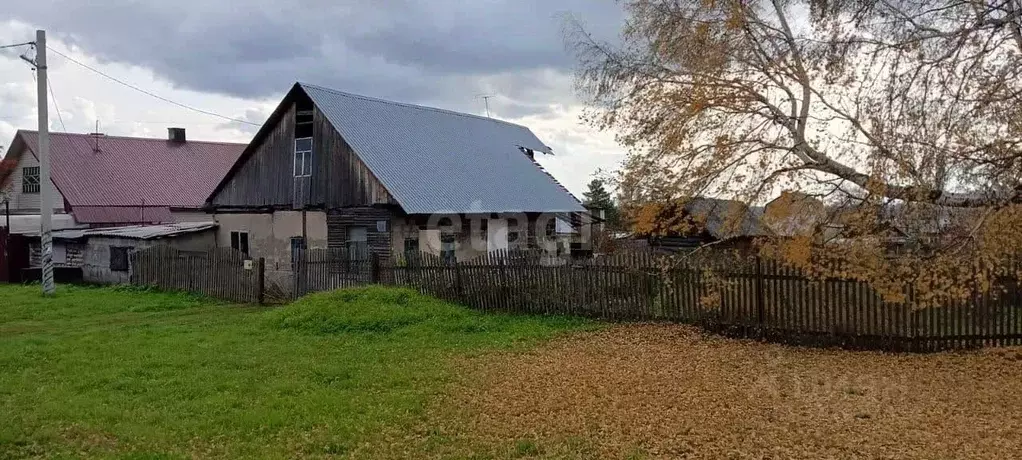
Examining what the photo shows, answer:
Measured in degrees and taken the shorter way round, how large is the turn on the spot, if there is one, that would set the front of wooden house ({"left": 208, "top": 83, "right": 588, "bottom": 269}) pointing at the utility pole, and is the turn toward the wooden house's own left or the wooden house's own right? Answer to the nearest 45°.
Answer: approximately 45° to the wooden house's own right

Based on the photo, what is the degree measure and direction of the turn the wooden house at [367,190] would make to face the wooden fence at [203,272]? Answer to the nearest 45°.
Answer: approximately 45° to its right

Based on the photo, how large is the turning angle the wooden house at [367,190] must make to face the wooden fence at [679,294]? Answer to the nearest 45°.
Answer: approximately 90° to its left

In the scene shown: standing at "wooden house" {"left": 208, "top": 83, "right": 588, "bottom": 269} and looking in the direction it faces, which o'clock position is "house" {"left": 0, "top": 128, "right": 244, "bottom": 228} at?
The house is roughly at 3 o'clock from the wooden house.

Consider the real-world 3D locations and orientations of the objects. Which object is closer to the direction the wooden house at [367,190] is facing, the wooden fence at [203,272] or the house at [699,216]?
the wooden fence

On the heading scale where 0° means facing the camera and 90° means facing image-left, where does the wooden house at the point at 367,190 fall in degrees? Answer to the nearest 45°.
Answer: approximately 45°
